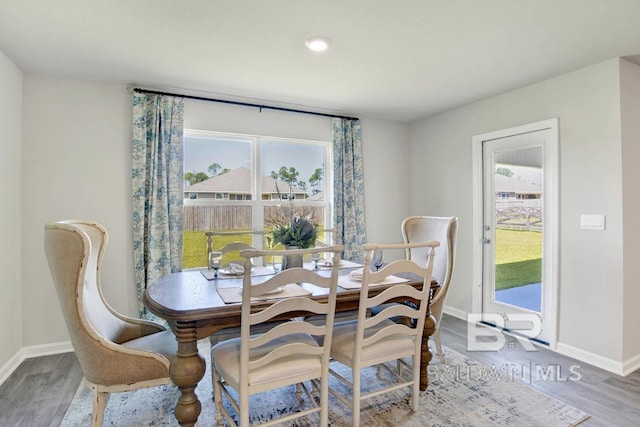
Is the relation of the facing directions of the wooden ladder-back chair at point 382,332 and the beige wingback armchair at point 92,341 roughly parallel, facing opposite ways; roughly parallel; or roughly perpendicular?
roughly perpendicular

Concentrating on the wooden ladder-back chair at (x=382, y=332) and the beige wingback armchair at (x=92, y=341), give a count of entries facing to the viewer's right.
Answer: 1

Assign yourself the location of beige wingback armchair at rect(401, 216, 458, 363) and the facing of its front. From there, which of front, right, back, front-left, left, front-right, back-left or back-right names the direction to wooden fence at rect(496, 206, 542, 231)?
back

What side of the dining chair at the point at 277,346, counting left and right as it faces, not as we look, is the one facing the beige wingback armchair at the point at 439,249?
right

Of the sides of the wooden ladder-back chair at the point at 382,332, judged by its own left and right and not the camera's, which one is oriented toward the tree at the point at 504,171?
right

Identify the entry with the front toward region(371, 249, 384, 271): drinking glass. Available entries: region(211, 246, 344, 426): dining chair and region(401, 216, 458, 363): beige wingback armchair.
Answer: the beige wingback armchair

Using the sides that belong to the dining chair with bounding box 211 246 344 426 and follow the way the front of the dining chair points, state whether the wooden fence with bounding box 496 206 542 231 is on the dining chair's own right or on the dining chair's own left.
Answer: on the dining chair's own right

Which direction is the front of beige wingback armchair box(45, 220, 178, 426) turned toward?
to the viewer's right

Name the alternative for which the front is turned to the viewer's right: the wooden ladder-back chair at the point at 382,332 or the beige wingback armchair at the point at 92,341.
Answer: the beige wingback armchair

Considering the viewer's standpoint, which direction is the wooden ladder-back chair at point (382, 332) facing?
facing away from the viewer and to the left of the viewer

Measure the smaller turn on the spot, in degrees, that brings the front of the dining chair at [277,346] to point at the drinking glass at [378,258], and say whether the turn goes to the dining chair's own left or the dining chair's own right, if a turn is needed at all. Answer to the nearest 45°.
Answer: approximately 90° to the dining chair's own right
